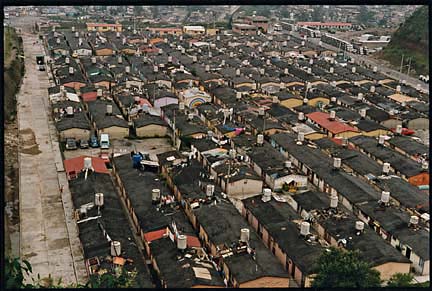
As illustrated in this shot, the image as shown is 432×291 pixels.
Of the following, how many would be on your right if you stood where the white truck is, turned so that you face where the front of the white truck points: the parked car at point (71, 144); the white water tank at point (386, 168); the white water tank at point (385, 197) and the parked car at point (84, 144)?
2

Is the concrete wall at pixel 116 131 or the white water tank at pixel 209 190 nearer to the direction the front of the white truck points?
the white water tank

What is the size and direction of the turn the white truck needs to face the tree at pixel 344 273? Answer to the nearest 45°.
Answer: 0° — it already faces it

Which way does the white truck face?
toward the camera

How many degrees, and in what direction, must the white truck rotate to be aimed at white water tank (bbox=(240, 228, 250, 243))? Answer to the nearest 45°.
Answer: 0° — it already faces it

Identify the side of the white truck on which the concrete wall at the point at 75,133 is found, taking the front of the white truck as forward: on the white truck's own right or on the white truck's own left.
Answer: on the white truck's own right

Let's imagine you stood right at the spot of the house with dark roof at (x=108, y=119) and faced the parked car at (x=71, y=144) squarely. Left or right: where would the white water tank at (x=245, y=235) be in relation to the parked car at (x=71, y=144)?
left

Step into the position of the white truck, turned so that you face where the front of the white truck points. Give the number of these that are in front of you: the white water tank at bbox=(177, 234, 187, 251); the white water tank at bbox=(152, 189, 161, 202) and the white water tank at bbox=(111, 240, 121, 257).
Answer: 3

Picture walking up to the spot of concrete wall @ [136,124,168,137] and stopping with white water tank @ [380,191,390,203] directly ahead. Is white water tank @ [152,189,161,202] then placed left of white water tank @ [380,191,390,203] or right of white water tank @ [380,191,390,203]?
right

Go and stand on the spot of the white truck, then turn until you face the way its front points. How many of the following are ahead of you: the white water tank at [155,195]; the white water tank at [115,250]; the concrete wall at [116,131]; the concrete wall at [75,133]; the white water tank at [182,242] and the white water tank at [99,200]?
4

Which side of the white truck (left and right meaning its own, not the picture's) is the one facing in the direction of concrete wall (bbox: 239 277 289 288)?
front

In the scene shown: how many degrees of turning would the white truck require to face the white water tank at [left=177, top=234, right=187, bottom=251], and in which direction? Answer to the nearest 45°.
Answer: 0° — it already faces it

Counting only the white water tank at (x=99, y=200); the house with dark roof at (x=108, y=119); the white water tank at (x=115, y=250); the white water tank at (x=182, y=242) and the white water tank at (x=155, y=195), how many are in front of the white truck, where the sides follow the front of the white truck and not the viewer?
4

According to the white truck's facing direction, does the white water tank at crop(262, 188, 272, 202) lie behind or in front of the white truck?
in front

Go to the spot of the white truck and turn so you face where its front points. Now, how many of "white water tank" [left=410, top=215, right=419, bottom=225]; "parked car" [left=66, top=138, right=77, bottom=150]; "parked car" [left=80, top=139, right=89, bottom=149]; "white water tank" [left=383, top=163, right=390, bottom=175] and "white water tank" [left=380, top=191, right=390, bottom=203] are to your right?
2

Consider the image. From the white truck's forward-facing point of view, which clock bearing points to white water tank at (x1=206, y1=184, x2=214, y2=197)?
The white water tank is roughly at 11 o'clock from the white truck.
